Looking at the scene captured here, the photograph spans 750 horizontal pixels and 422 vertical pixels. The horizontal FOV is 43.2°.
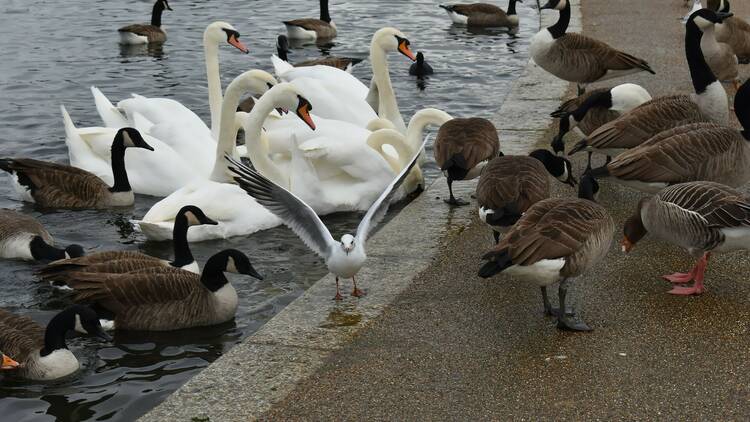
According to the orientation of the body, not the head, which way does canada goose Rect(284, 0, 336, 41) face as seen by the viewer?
to the viewer's right

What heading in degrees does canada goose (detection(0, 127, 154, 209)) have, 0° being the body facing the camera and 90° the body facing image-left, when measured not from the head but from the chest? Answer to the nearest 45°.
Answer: approximately 270°

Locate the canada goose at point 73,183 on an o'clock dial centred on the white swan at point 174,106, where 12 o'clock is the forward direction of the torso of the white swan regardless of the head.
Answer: The canada goose is roughly at 4 o'clock from the white swan.

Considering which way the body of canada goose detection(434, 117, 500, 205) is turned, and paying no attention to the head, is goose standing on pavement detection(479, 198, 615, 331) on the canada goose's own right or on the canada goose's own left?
on the canada goose's own right

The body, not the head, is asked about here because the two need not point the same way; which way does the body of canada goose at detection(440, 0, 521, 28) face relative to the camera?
to the viewer's right

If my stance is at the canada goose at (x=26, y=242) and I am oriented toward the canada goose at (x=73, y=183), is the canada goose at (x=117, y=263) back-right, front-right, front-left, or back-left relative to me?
back-right

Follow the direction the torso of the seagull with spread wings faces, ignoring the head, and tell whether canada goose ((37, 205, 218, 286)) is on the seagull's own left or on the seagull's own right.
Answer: on the seagull's own right

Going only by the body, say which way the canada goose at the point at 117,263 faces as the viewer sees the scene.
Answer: to the viewer's right

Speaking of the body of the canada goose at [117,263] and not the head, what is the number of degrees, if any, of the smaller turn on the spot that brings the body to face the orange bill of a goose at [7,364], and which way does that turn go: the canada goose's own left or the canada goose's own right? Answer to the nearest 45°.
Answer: approximately 135° to the canada goose's own right

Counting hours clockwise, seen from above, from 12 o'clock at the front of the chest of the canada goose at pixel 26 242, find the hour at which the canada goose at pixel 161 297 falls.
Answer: the canada goose at pixel 161 297 is roughly at 2 o'clock from the canada goose at pixel 26 242.

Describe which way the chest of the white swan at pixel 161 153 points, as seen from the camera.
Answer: to the viewer's right
